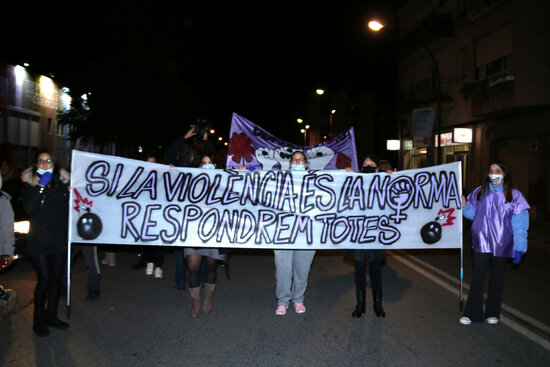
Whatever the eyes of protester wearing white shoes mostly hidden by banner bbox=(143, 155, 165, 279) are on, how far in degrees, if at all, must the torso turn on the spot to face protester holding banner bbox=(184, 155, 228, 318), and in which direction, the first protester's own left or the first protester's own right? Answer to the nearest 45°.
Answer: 0° — they already face them

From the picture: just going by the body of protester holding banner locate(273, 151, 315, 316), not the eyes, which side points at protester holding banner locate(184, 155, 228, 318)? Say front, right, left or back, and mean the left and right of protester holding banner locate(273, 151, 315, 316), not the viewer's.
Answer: right

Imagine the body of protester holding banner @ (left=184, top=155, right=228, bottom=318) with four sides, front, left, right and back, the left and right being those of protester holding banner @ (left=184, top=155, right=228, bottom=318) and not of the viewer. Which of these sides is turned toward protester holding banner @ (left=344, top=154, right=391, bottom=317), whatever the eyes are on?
left

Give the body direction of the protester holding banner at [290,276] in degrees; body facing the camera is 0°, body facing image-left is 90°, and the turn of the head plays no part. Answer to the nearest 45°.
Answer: approximately 0°

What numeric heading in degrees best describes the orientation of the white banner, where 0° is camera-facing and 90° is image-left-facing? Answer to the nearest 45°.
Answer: approximately 0°

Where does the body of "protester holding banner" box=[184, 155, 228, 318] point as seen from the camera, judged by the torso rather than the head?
toward the camera
